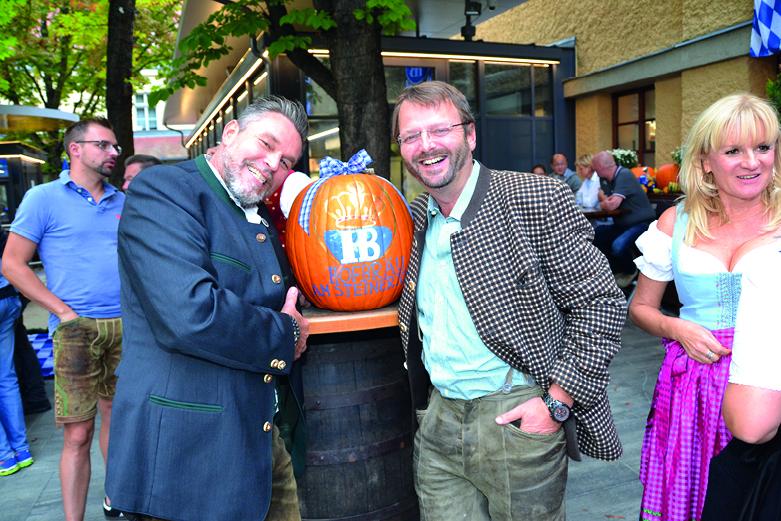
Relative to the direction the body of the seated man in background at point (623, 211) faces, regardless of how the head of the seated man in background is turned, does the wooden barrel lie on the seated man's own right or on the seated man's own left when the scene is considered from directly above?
on the seated man's own left

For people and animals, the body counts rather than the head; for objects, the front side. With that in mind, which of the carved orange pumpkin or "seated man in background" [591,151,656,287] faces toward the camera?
the carved orange pumpkin

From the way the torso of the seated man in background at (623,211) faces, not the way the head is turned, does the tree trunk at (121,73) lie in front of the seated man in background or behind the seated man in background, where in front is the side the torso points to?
in front

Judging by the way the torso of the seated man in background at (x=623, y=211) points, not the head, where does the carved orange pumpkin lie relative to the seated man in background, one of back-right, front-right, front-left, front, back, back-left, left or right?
left

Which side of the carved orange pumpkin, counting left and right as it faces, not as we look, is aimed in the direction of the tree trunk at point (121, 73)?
back

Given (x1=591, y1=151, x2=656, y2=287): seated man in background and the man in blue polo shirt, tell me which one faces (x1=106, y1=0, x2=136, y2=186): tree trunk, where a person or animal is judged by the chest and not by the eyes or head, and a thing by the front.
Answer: the seated man in background

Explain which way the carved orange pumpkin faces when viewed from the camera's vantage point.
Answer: facing the viewer

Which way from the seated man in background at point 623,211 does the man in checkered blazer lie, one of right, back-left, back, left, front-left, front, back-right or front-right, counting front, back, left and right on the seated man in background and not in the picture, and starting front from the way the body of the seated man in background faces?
left

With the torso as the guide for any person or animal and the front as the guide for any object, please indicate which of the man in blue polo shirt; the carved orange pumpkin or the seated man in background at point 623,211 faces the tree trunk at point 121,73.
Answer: the seated man in background

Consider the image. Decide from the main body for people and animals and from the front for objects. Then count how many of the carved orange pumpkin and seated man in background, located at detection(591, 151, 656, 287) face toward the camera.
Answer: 1

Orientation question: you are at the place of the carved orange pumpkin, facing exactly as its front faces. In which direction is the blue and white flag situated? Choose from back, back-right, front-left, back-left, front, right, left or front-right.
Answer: back-left

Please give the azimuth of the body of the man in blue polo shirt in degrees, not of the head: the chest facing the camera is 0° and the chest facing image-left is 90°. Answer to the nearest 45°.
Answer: approximately 315°

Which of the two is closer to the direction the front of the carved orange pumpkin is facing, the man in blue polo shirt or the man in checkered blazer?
the man in checkered blazer

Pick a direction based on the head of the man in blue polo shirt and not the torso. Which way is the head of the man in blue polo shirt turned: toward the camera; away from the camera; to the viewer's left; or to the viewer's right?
to the viewer's right

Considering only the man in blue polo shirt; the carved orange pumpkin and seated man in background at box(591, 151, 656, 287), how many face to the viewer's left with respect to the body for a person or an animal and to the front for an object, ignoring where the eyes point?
1

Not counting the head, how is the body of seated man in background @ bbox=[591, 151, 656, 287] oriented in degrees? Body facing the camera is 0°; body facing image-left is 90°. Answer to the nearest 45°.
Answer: approximately 90°

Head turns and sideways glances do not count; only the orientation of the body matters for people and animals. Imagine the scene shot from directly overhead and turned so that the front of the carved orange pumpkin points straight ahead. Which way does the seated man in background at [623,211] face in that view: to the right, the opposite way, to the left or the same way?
to the right

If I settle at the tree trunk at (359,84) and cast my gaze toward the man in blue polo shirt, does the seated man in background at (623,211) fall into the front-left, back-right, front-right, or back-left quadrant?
back-left
